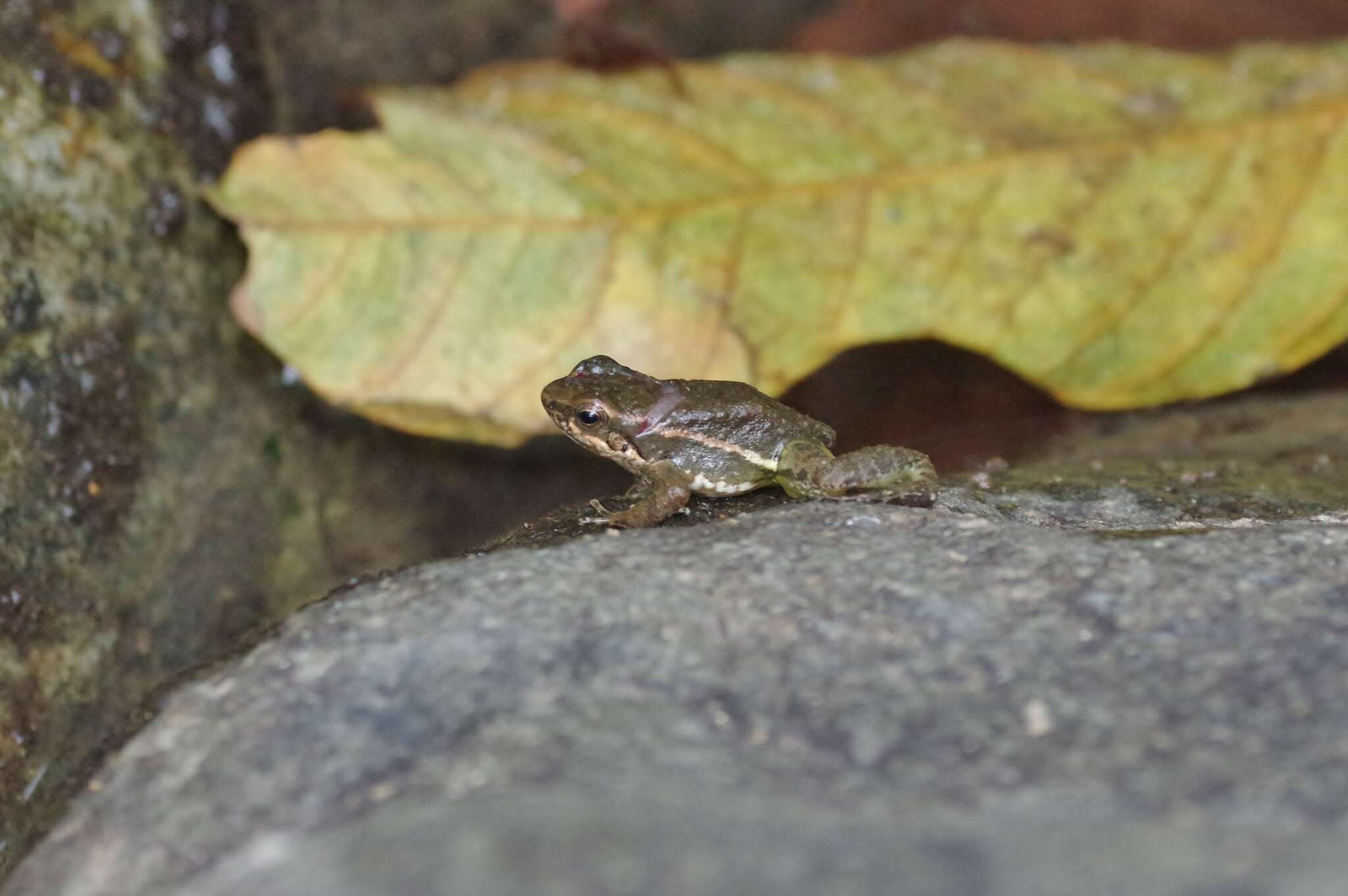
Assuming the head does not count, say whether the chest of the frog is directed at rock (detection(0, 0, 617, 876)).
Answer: yes

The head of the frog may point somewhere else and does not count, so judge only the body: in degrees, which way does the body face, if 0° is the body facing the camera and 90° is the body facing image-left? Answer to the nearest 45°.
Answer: approximately 90°
